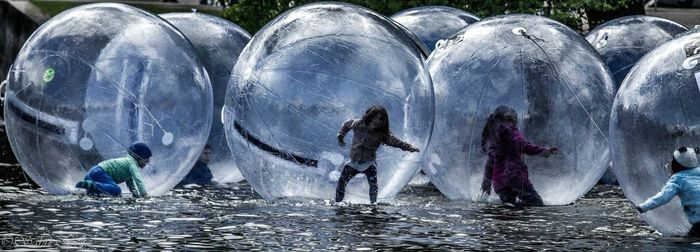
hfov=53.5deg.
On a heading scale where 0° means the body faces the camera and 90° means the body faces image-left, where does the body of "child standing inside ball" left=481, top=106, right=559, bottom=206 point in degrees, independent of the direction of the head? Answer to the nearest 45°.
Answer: approximately 315°
